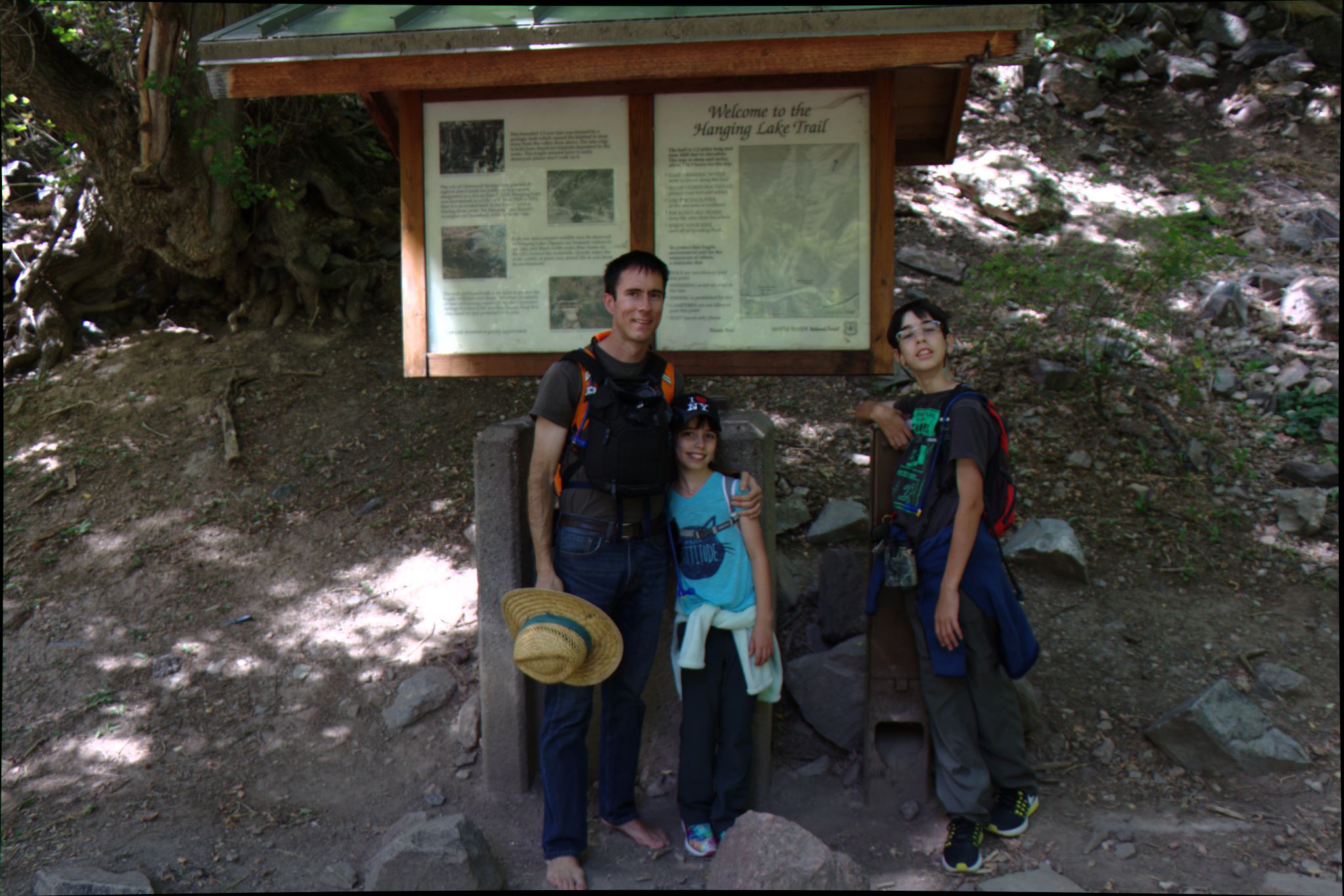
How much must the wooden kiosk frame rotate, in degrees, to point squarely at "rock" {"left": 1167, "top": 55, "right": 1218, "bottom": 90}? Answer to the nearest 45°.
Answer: approximately 135° to its left

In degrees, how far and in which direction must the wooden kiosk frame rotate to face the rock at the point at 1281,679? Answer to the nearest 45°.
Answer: approximately 90° to its left

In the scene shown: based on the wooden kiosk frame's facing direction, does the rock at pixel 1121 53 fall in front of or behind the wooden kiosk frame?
behind

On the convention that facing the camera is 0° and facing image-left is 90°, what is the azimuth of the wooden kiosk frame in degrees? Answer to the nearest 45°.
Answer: approximately 0°

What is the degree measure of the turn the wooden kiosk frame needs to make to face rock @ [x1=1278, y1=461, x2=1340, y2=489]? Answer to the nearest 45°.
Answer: approximately 135° to its left

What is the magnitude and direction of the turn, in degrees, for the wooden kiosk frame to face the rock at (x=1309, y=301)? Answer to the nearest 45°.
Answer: approximately 135° to its left
